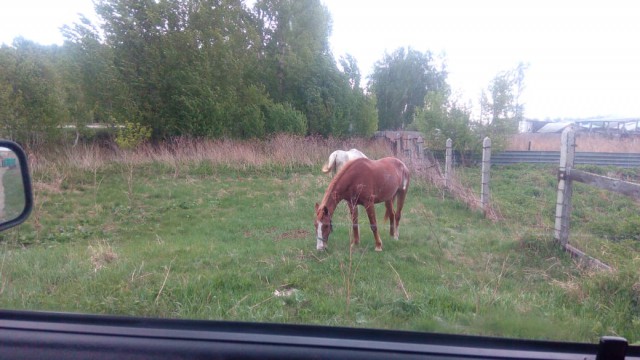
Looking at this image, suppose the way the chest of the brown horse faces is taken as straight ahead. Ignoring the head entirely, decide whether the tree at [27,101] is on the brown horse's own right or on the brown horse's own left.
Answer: on the brown horse's own right

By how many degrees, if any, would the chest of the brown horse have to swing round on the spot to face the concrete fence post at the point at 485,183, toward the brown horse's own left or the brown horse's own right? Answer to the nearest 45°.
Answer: approximately 180°

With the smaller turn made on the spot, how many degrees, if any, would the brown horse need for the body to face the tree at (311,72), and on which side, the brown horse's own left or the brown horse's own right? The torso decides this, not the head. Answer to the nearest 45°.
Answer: approximately 135° to the brown horse's own right

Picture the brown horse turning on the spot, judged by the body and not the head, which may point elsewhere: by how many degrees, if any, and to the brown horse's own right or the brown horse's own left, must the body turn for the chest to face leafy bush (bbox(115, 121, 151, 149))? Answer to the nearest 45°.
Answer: approximately 90° to the brown horse's own right

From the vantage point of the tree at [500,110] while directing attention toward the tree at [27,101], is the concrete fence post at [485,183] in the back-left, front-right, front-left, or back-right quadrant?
front-left

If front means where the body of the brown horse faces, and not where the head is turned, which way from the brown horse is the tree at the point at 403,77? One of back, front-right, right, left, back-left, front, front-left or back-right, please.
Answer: back-right

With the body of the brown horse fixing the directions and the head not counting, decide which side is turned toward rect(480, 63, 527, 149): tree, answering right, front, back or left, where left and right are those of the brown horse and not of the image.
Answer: back

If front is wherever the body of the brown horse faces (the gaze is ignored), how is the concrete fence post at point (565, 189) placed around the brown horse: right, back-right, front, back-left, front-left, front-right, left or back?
back-left
